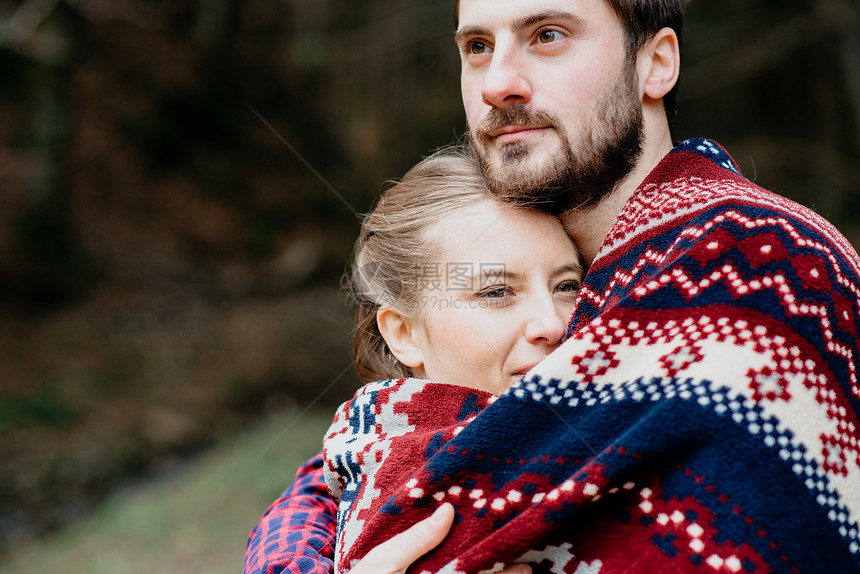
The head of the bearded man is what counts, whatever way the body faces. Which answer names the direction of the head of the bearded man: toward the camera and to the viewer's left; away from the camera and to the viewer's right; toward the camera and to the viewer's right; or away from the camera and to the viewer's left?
toward the camera and to the viewer's left

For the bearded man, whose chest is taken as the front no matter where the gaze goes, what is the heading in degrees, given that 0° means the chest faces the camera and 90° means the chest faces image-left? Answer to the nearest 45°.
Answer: approximately 45°
